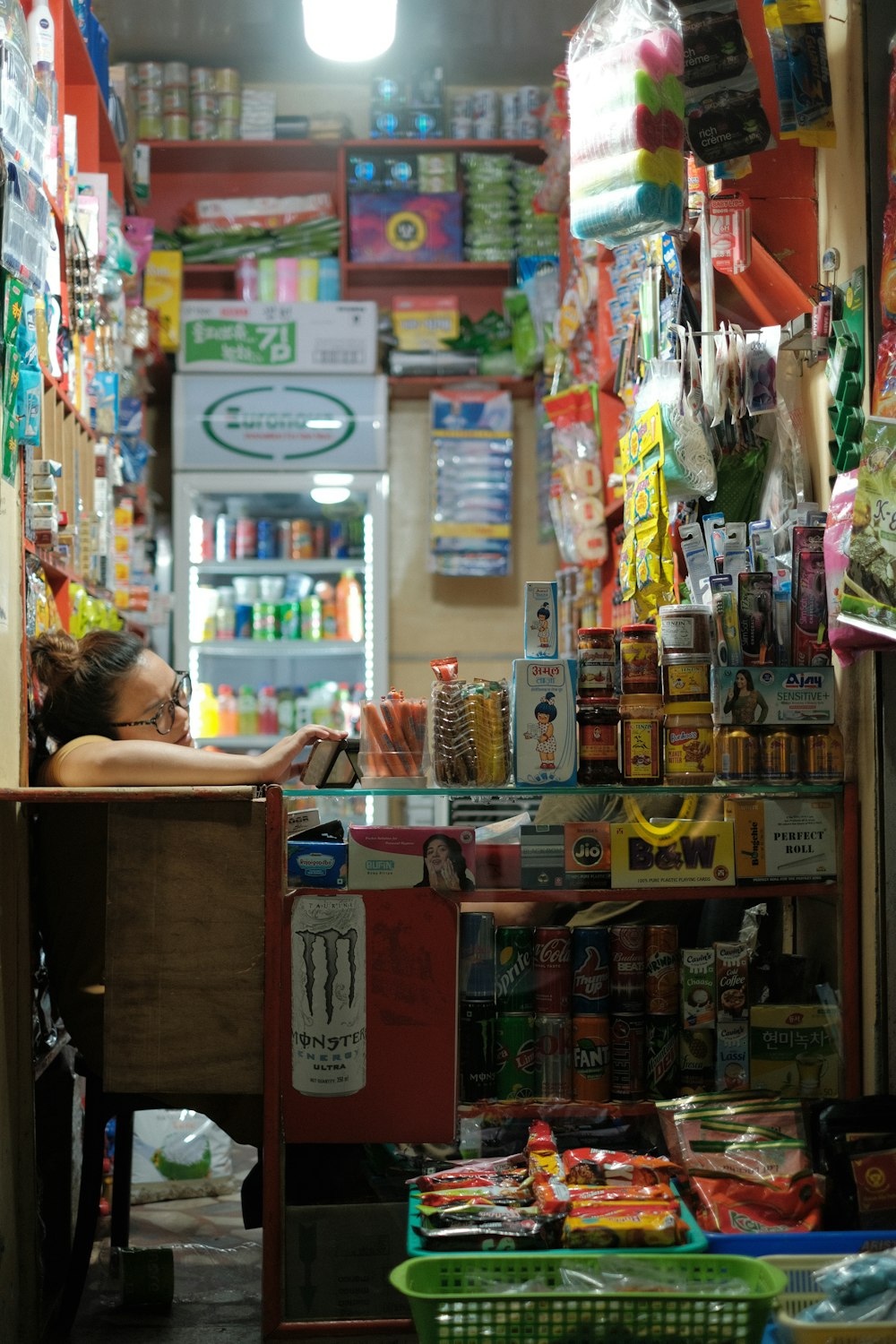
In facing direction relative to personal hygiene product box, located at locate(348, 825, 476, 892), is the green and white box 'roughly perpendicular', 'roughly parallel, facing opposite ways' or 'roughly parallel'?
roughly parallel

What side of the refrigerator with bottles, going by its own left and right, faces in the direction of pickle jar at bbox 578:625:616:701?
front

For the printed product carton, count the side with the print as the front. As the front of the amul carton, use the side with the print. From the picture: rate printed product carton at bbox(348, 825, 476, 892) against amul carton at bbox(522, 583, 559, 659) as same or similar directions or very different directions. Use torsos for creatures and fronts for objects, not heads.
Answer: same or similar directions

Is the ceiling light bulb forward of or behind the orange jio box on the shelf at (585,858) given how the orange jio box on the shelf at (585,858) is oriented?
behind

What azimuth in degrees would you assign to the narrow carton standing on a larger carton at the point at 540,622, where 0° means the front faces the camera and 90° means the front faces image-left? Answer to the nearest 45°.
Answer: approximately 0°

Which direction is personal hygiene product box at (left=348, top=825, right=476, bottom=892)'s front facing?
toward the camera

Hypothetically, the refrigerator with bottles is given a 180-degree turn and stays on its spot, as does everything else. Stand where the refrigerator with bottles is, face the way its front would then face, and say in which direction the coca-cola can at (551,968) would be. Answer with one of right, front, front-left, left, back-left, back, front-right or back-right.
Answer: back

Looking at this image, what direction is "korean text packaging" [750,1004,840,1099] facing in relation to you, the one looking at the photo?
facing the viewer

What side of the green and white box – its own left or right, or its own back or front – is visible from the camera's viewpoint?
front

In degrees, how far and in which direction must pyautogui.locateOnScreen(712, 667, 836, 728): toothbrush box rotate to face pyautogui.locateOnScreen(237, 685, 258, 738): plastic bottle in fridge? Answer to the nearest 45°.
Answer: approximately 135° to its right

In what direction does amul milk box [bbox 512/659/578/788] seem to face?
toward the camera

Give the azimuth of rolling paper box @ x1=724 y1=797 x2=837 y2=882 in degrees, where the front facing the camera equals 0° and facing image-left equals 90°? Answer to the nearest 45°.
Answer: approximately 0°
